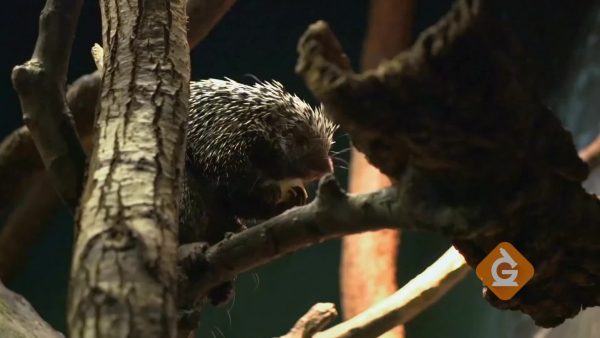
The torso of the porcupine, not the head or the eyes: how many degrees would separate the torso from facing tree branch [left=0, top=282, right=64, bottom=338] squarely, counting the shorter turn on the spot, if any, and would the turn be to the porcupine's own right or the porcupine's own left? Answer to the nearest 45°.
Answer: approximately 135° to the porcupine's own right

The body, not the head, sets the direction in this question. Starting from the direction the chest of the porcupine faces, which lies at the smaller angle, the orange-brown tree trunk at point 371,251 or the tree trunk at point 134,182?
the orange-brown tree trunk

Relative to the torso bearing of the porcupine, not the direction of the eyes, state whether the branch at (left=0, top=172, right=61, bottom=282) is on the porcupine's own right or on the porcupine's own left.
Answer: on the porcupine's own left

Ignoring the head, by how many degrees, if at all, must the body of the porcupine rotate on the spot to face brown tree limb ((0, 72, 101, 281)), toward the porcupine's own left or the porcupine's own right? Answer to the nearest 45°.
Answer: approximately 135° to the porcupine's own left

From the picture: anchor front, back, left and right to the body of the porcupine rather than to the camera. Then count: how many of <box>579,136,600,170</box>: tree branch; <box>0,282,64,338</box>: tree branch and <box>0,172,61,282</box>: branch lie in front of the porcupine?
1

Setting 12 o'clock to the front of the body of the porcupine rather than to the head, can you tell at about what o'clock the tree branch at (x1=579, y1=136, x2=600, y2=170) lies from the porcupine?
The tree branch is roughly at 12 o'clock from the porcupine.

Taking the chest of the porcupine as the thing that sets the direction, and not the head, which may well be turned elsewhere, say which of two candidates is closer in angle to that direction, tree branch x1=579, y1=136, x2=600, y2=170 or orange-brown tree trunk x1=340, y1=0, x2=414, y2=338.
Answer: the tree branch

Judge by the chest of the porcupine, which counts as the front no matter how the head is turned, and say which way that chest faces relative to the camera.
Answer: to the viewer's right

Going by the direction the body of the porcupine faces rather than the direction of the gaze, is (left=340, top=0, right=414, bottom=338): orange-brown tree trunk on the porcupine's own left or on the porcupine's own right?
on the porcupine's own left
